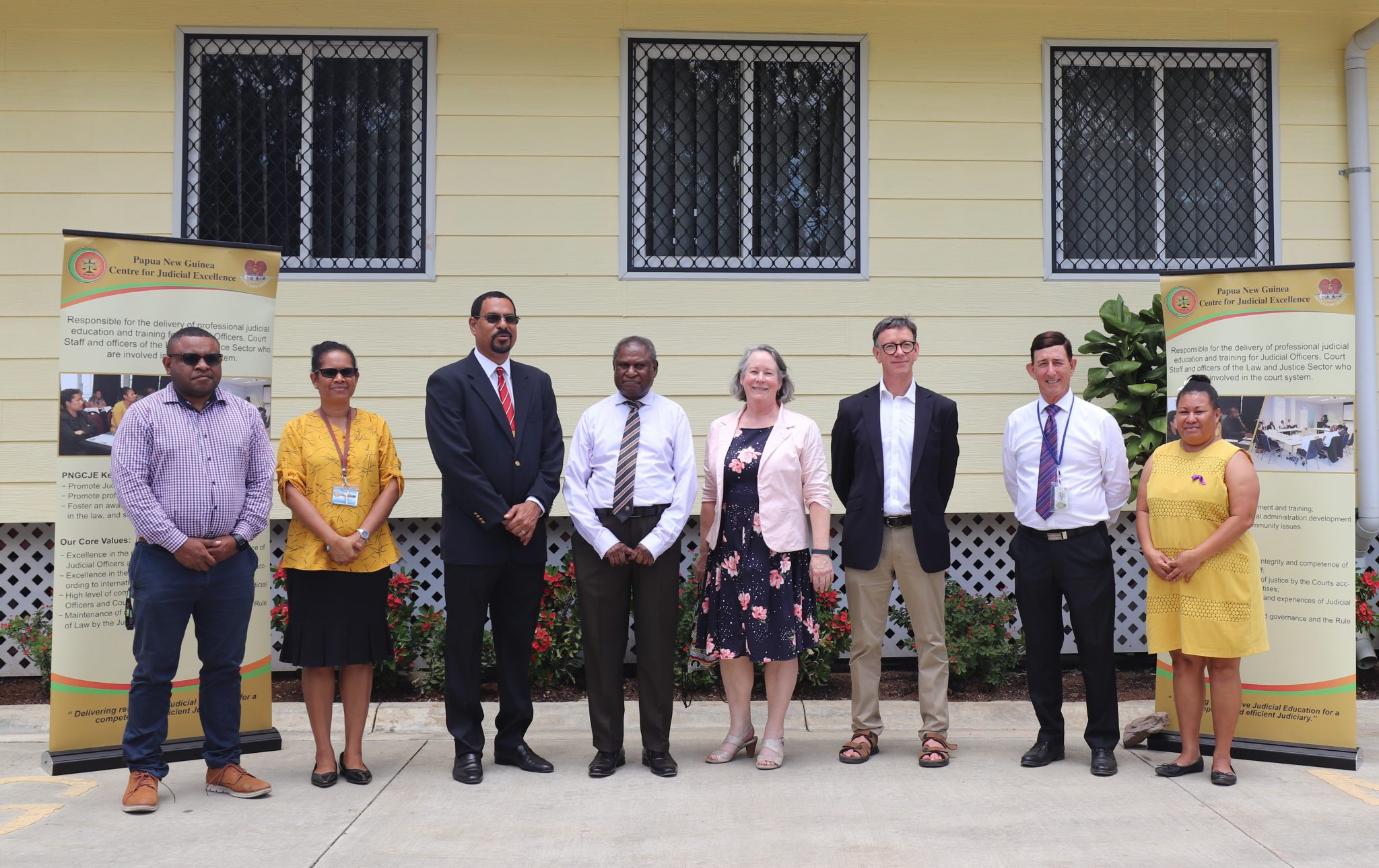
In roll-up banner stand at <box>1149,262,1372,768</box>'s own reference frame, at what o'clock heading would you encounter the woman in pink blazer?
The woman in pink blazer is roughly at 2 o'clock from the roll-up banner stand.

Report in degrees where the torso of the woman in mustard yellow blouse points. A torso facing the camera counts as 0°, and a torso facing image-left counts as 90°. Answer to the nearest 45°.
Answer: approximately 0°

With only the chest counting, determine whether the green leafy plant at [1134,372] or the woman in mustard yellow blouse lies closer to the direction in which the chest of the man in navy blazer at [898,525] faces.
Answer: the woman in mustard yellow blouse

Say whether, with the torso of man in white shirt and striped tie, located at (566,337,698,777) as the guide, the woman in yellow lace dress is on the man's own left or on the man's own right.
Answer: on the man's own left

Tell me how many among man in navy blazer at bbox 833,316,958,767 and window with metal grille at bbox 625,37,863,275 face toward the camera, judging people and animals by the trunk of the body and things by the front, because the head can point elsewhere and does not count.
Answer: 2

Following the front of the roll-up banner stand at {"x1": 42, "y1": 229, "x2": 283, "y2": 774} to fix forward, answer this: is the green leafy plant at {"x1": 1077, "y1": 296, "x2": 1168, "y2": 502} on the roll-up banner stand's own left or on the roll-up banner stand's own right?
on the roll-up banner stand's own left

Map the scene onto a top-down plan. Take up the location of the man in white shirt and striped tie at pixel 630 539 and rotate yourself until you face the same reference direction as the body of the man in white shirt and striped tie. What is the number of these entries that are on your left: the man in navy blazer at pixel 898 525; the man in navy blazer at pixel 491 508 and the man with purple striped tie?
2

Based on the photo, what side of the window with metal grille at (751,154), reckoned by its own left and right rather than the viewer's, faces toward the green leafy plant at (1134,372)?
left
